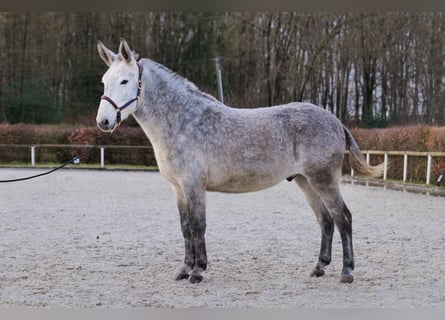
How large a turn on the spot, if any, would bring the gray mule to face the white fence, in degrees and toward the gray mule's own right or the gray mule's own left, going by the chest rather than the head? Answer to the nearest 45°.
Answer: approximately 135° to the gray mule's own right

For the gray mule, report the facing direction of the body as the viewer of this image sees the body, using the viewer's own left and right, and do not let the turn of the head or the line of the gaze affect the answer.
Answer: facing to the left of the viewer
